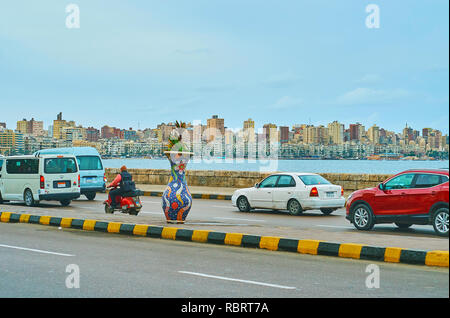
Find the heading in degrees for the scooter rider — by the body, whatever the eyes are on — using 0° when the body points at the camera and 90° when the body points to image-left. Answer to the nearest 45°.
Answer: approximately 135°

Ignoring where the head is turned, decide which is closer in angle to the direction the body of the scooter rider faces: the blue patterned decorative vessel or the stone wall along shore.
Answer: the stone wall along shore

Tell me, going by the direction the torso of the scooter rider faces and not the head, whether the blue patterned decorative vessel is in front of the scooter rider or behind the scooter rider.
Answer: behind

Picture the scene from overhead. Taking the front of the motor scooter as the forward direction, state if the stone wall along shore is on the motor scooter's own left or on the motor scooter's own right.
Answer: on the motor scooter's own right

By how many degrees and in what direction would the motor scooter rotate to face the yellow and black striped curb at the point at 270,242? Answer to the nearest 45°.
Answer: approximately 135° to its left

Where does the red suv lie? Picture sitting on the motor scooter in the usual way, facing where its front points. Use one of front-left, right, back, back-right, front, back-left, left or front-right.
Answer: back

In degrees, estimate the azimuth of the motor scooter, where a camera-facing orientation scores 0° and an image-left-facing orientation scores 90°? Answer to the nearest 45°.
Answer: approximately 135°

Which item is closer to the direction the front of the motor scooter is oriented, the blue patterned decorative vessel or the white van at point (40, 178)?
the white van

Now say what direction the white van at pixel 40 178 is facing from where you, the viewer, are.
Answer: facing away from the viewer and to the left of the viewer

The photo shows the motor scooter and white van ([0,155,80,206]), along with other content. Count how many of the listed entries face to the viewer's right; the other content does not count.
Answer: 0
